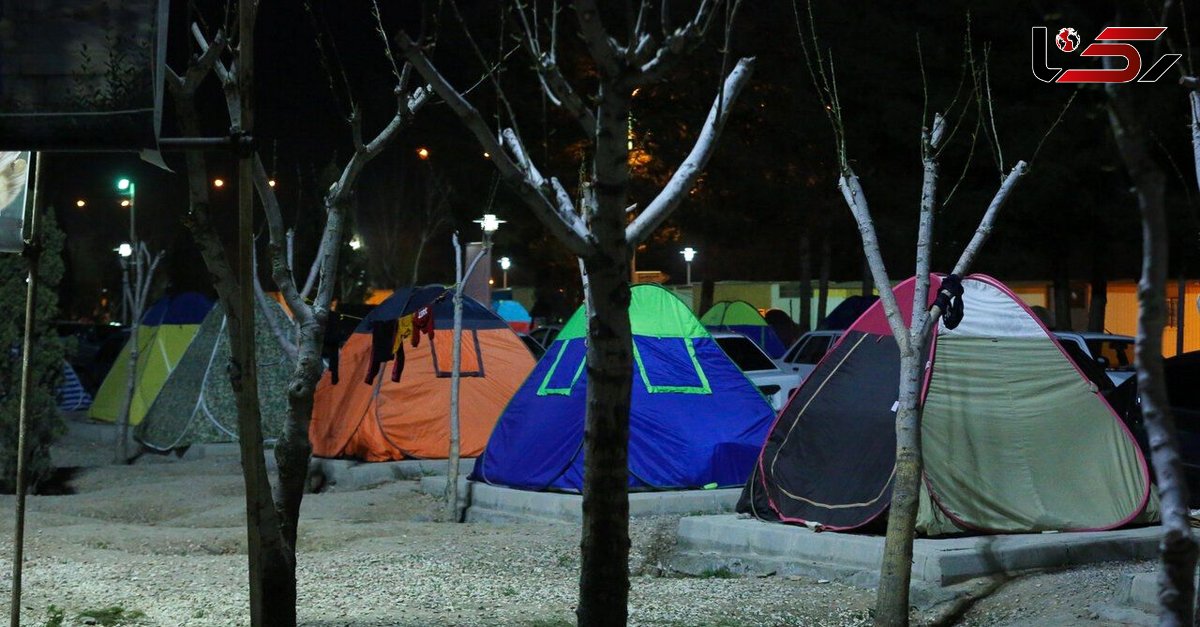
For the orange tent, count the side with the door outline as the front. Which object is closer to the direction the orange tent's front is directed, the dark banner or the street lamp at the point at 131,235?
the dark banner

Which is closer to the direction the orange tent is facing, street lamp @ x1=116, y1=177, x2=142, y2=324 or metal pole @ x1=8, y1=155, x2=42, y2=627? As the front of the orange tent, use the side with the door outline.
the metal pole

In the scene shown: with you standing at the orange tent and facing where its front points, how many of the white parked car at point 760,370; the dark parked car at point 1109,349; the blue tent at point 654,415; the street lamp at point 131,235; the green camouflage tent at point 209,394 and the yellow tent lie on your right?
3

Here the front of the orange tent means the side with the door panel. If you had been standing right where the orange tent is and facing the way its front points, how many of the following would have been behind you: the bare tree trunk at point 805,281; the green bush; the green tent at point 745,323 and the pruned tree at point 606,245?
2

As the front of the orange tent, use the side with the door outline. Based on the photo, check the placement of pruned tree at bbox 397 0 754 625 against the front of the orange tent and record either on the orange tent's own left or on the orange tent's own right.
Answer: on the orange tent's own left

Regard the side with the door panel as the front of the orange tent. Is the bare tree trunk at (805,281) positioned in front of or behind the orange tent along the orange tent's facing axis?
behind

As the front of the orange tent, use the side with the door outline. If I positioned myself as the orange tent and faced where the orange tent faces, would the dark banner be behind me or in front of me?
in front

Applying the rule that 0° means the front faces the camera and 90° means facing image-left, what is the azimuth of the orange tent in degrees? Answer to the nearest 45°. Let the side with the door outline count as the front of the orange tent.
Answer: approximately 45°

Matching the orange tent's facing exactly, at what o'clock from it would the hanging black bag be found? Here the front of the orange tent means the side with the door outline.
The hanging black bag is roughly at 10 o'clock from the orange tent.

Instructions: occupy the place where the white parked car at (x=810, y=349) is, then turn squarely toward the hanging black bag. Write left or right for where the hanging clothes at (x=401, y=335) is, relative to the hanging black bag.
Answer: right

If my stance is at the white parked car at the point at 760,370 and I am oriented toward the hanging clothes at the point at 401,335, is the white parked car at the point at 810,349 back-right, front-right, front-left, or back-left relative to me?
back-right

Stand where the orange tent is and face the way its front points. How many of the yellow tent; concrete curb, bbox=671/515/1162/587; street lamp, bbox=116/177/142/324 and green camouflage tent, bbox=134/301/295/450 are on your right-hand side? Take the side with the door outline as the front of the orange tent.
3
